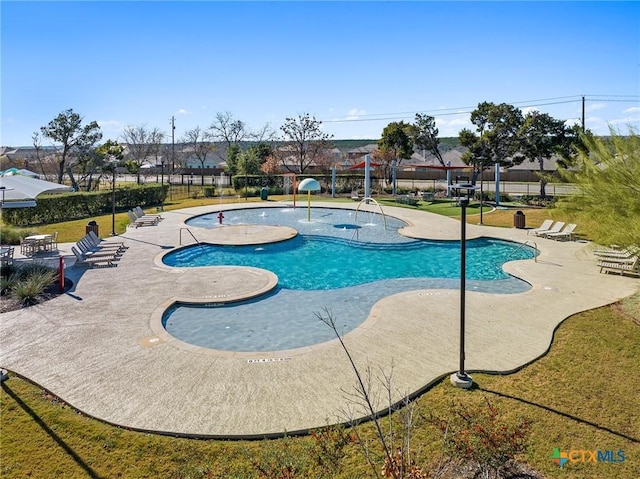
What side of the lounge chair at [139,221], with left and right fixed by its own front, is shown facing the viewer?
right

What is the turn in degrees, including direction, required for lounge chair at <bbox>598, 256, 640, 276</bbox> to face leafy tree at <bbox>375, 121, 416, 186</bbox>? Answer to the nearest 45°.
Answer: approximately 45° to its right

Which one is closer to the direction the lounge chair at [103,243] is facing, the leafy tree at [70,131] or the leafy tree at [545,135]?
the leafy tree at [545,135]

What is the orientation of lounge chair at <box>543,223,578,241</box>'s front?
to the viewer's left

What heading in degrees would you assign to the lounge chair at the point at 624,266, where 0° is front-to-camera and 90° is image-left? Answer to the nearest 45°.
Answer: approximately 90°

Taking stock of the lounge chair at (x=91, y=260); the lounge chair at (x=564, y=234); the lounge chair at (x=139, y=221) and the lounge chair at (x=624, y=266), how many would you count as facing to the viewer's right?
2

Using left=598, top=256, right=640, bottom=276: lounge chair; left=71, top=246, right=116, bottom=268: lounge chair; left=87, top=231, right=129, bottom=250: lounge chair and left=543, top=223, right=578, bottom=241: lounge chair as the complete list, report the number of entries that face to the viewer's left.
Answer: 2

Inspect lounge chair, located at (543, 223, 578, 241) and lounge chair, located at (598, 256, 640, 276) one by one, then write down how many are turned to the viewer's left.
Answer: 2

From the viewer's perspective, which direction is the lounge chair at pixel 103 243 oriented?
to the viewer's right
